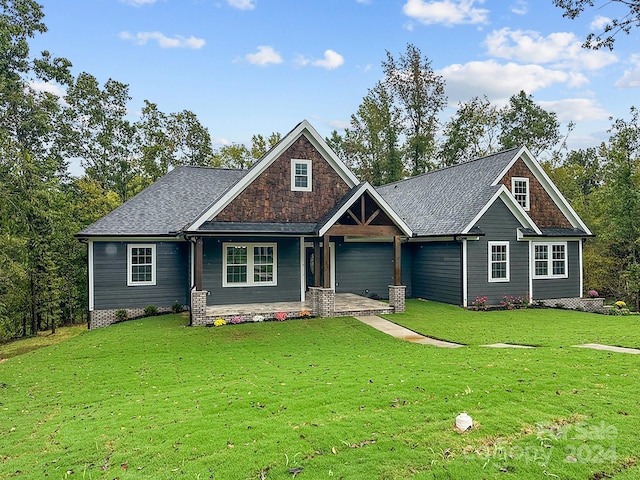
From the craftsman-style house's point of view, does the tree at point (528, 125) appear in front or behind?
behind

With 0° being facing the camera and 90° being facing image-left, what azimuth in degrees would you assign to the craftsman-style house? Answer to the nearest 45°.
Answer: approximately 0°

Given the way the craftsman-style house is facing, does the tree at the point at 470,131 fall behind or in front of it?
behind

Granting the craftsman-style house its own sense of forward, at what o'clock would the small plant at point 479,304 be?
The small plant is roughly at 9 o'clock from the craftsman-style house.

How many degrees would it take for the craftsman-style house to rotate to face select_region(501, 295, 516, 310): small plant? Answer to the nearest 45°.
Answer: approximately 90° to its left
